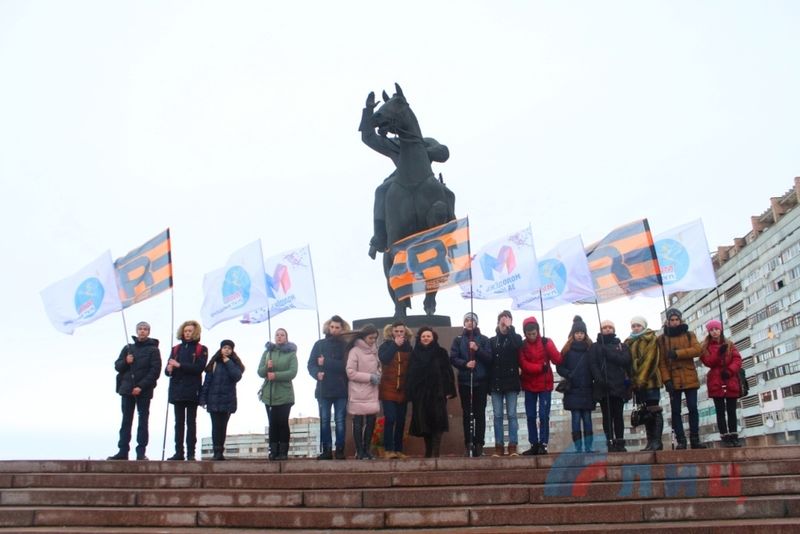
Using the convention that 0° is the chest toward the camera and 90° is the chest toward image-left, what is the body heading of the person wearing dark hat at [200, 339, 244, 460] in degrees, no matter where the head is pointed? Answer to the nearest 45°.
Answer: approximately 0°

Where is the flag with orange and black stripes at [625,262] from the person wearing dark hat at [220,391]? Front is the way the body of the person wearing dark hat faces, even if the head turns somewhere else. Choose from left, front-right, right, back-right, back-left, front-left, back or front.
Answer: left

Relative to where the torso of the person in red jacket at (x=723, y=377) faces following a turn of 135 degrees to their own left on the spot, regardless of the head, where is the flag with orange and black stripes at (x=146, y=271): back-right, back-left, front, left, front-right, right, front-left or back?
back-left

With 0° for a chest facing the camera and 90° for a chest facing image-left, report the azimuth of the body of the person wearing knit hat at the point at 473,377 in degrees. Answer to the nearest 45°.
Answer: approximately 0°

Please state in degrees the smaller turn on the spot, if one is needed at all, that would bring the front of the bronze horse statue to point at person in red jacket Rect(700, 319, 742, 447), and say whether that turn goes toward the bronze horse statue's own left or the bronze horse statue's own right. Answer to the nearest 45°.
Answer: approximately 45° to the bronze horse statue's own left

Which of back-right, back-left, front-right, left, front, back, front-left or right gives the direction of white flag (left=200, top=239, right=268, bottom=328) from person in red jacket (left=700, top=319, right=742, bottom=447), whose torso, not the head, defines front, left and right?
right
